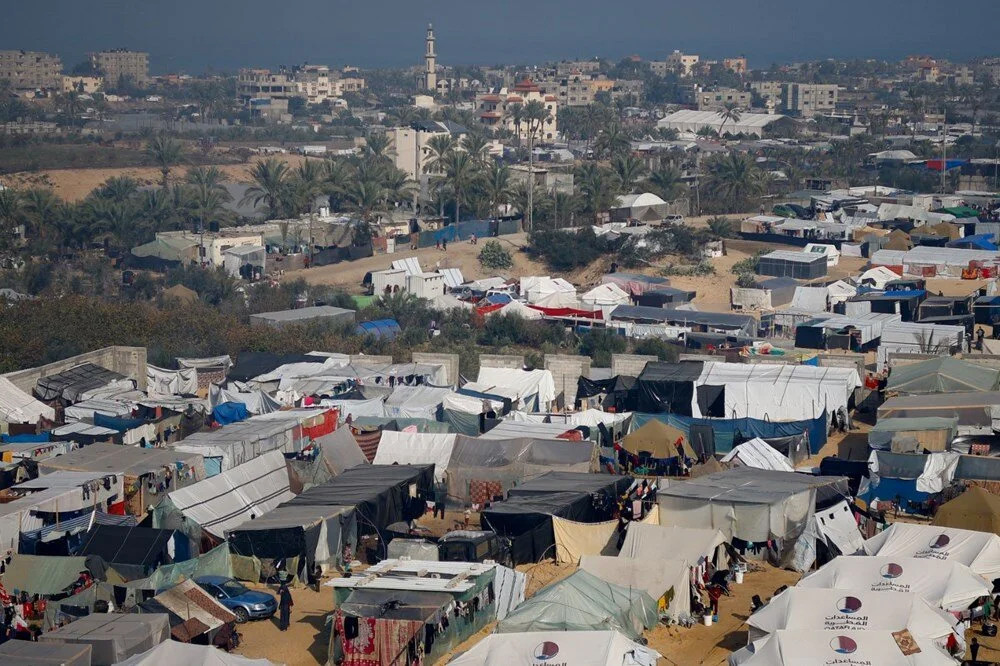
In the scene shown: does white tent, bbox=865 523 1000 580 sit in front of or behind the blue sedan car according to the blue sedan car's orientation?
in front

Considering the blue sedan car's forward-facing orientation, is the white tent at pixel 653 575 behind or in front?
in front

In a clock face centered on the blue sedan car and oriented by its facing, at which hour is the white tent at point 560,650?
The white tent is roughly at 12 o'clock from the blue sedan car.

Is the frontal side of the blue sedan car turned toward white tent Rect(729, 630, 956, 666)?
yes

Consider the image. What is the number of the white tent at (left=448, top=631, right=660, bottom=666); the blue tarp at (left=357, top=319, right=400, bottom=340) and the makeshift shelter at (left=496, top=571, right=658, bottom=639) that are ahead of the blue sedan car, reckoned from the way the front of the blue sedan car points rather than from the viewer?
2

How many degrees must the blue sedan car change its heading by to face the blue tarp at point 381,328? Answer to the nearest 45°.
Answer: approximately 135° to its left

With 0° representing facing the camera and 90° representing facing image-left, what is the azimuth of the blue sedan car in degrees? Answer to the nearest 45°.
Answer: approximately 315°

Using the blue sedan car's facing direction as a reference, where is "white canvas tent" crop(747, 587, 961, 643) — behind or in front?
in front
